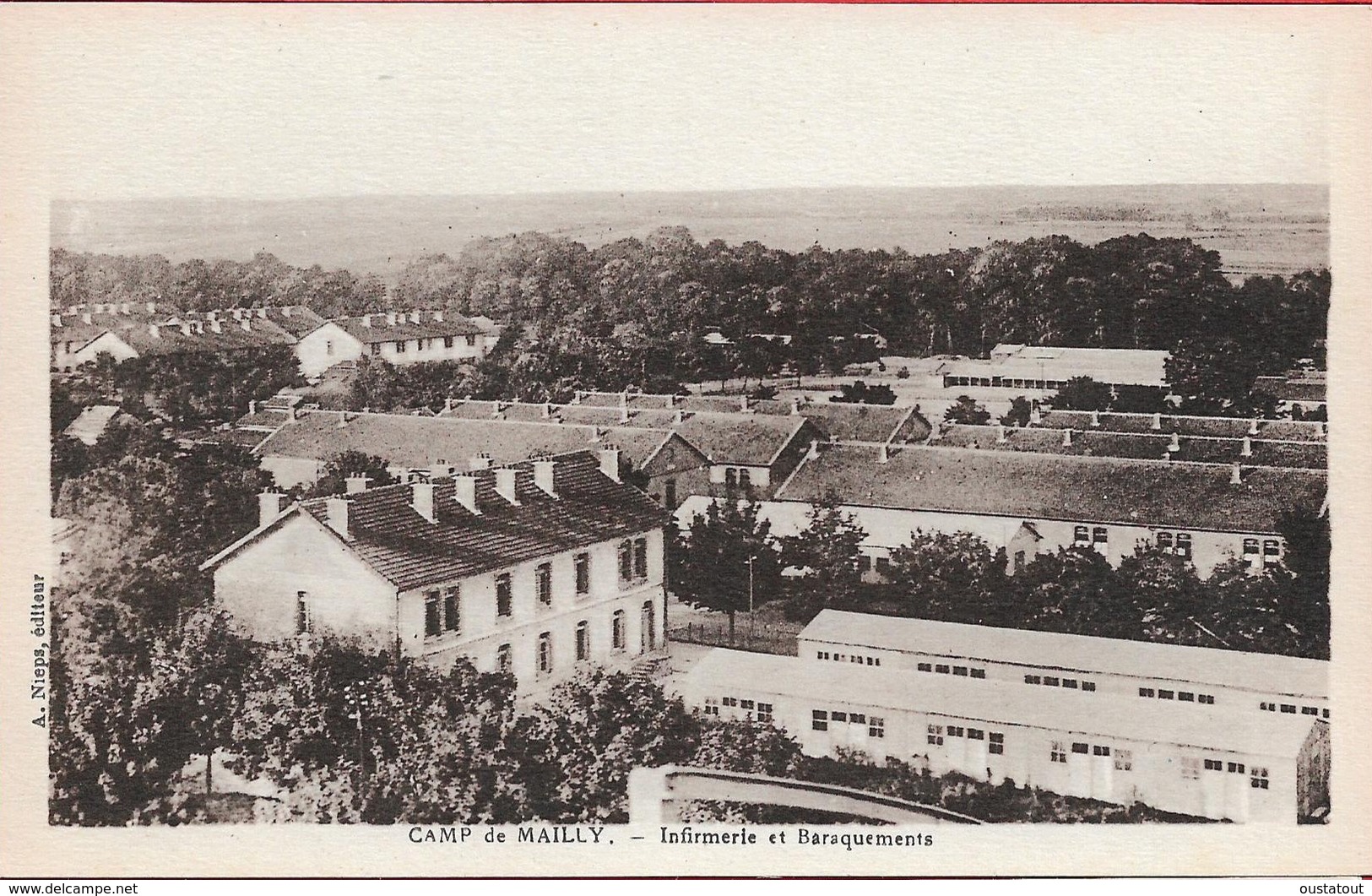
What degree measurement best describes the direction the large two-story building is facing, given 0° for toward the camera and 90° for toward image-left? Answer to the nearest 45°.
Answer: approximately 315°
